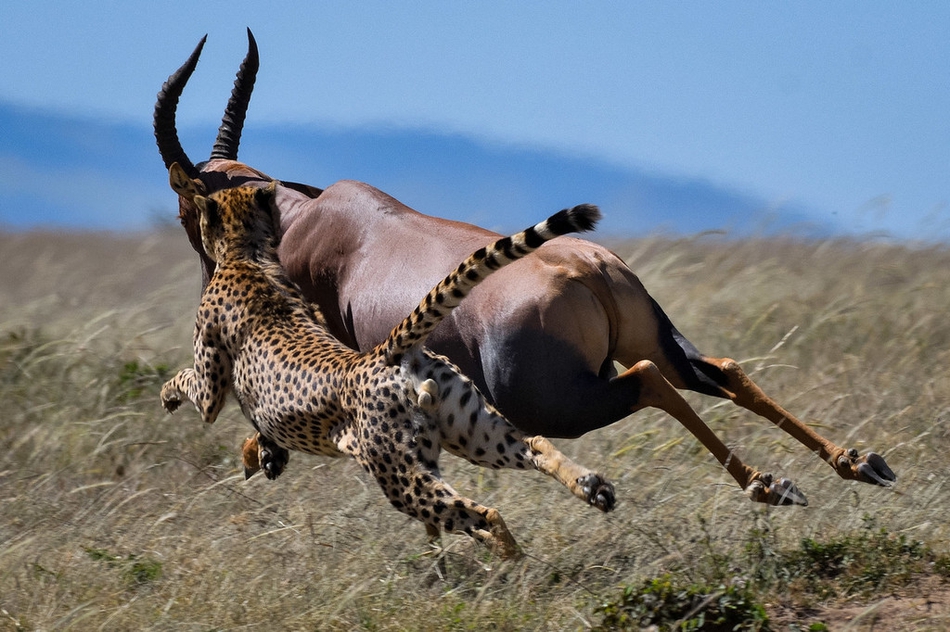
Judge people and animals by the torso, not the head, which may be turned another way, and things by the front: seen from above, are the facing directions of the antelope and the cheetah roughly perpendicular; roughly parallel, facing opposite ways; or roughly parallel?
roughly parallel

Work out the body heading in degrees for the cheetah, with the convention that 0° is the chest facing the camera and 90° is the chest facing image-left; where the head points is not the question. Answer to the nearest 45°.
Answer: approximately 135°

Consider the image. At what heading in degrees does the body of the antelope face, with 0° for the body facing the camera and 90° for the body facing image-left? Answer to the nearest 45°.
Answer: approximately 135°
